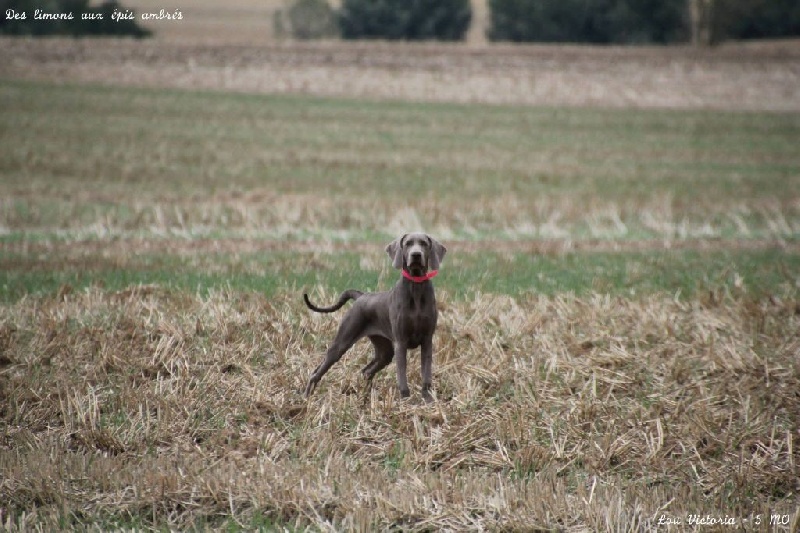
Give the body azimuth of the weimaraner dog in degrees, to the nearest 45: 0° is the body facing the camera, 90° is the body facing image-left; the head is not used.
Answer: approximately 315°
